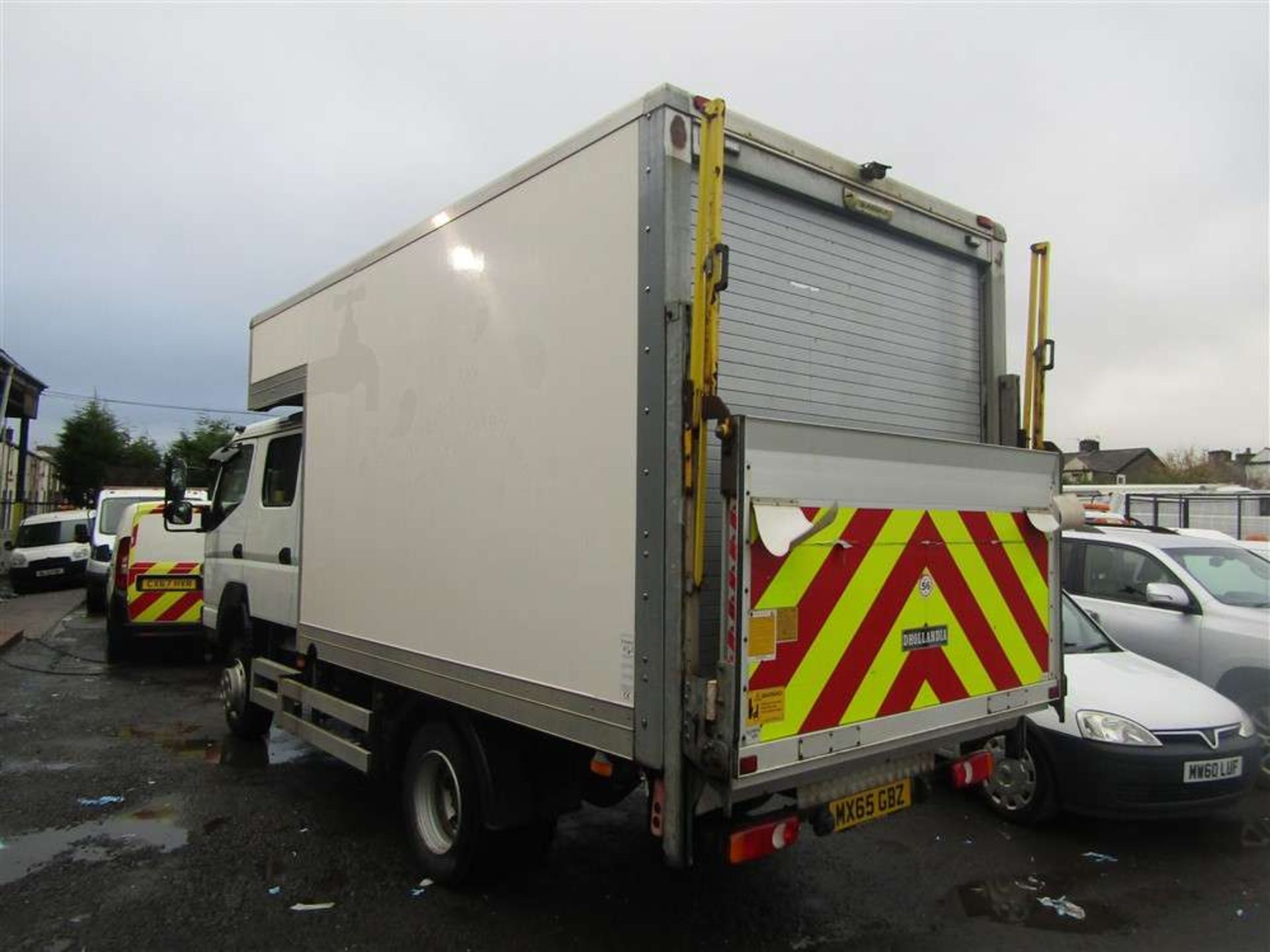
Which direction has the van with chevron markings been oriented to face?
away from the camera

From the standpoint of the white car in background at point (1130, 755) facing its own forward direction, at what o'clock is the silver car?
The silver car is roughly at 8 o'clock from the white car in background.

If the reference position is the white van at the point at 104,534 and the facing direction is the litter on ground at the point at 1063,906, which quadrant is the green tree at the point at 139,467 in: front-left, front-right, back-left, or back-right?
back-left

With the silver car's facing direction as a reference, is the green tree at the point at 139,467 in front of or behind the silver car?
behind

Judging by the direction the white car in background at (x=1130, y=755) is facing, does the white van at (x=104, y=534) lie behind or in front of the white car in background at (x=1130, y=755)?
behind

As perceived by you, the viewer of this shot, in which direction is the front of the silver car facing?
facing the viewer and to the right of the viewer

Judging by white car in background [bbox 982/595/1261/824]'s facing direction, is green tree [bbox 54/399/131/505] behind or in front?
behind

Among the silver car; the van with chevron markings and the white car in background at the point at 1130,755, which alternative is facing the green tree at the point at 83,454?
the van with chevron markings

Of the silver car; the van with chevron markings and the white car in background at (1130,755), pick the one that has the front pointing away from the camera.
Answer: the van with chevron markings

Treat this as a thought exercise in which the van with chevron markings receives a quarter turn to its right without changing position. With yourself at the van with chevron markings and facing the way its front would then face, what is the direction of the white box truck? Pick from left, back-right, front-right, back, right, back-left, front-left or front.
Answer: right

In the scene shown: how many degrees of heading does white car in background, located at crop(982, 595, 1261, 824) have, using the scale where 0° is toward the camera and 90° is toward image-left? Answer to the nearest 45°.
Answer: approximately 315°

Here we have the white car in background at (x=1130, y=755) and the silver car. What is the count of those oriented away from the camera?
0

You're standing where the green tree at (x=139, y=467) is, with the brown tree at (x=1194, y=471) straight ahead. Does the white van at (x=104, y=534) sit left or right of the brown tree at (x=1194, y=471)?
right

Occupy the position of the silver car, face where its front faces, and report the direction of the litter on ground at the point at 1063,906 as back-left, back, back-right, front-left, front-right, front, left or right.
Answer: front-right

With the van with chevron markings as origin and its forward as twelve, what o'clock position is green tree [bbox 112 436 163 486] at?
The green tree is roughly at 12 o'clock from the van with chevron markings.

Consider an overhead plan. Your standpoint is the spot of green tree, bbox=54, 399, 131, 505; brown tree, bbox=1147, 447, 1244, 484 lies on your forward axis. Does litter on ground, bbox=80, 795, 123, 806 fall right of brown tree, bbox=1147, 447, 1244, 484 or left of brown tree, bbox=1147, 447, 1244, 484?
right

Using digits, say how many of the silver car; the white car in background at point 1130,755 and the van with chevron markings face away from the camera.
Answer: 1

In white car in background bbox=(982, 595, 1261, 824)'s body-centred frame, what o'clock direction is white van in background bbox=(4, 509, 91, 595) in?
white van in background bbox=(4, 509, 91, 595) is roughly at 5 o'clock from white car in background bbox=(982, 595, 1261, 824).
